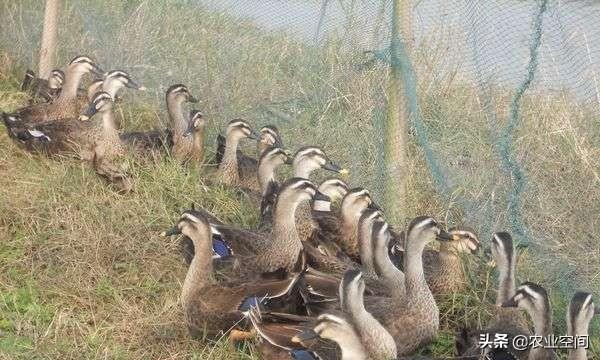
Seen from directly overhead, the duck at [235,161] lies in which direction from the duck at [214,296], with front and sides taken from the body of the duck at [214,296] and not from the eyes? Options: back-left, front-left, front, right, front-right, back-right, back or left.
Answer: right

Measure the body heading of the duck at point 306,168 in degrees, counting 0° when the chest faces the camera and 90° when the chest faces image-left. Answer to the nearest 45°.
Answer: approximately 270°

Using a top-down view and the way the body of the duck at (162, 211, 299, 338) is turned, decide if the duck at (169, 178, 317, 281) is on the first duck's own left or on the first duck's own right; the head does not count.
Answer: on the first duck's own right

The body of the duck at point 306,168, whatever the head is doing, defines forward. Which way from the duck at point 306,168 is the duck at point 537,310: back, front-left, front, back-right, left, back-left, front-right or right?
front-right

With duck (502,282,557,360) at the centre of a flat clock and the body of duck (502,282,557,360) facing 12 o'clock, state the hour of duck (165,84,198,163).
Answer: duck (165,84,198,163) is roughly at 1 o'clock from duck (502,282,557,360).

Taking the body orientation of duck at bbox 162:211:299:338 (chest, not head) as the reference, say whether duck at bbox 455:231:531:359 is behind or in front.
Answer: behind

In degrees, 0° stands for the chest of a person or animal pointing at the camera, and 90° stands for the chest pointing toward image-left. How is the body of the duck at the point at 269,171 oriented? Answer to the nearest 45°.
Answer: approximately 270°

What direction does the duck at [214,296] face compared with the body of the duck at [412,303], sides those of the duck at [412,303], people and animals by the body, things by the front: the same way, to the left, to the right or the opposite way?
the opposite way

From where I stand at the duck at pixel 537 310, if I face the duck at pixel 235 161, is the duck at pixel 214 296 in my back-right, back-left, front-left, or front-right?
front-left

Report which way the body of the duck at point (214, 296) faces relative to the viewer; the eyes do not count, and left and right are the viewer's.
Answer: facing to the left of the viewer

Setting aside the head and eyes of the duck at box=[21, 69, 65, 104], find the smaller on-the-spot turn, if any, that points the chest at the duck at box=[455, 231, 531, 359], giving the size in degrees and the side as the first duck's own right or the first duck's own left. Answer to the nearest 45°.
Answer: approximately 45° to the first duck's own right

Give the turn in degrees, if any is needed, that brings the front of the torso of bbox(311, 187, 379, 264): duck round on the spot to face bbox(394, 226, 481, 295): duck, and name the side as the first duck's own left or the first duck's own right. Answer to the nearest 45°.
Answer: approximately 45° to the first duck's own right

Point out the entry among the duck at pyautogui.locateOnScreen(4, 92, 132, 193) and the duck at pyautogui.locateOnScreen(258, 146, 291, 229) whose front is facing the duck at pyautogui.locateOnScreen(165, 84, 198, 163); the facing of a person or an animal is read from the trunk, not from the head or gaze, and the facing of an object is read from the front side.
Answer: the duck at pyautogui.locateOnScreen(4, 92, 132, 193)

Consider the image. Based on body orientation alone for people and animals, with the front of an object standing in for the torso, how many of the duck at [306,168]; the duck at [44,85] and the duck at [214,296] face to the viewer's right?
2

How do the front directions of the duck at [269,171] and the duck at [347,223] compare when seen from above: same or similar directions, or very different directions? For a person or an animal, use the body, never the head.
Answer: same or similar directions

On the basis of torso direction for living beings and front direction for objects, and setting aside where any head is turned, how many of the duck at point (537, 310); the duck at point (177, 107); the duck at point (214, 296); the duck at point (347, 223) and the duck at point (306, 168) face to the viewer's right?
3
